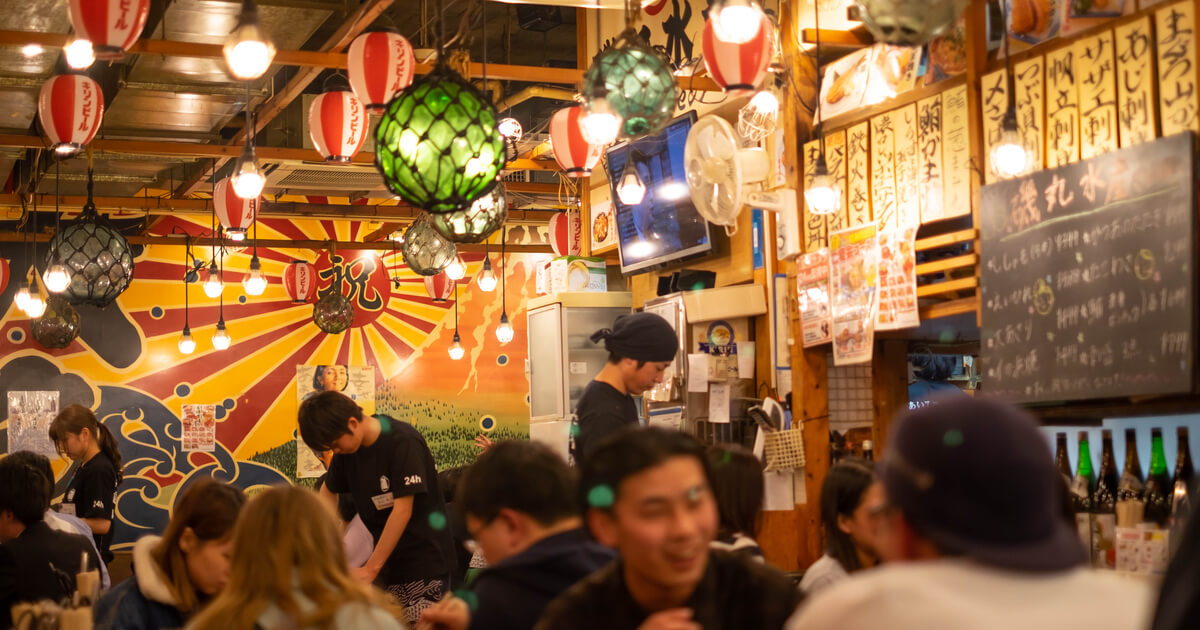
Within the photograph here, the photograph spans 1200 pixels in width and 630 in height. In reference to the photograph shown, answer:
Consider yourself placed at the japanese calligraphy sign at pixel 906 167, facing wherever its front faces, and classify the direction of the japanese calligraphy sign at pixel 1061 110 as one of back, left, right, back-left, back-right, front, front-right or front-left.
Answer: left

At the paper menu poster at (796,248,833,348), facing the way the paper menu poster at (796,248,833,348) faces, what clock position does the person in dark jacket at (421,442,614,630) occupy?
The person in dark jacket is roughly at 11 o'clock from the paper menu poster.

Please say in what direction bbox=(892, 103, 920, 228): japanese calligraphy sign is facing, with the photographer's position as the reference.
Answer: facing the viewer and to the left of the viewer

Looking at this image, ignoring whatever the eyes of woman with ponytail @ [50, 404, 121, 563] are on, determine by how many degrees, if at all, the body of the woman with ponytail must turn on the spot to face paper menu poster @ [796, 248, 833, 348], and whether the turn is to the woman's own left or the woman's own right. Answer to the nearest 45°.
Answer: approximately 135° to the woman's own left

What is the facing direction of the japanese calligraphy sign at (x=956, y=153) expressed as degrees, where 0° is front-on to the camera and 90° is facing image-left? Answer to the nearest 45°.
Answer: approximately 45°

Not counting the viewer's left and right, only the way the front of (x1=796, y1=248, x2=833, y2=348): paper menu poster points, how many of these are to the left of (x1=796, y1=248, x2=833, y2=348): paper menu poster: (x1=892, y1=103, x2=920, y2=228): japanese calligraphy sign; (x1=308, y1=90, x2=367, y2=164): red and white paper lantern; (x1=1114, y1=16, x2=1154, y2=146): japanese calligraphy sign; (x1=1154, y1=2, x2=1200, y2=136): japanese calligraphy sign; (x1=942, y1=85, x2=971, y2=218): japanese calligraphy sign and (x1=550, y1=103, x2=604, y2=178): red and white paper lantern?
4

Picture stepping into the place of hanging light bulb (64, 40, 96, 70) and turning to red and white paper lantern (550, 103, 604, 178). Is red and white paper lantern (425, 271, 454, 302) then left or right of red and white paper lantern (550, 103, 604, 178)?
left

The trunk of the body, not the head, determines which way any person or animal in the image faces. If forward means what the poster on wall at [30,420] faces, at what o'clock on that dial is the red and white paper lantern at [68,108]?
The red and white paper lantern is roughly at 12 o'clock from the poster on wall.

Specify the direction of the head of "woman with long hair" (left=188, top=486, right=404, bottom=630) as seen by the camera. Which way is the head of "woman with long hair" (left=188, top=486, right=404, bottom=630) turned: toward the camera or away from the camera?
away from the camera

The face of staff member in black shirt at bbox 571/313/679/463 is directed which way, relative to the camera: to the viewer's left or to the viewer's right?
to the viewer's right
